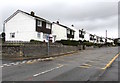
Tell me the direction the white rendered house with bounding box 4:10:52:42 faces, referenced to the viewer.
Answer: facing the viewer and to the right of the viewer
